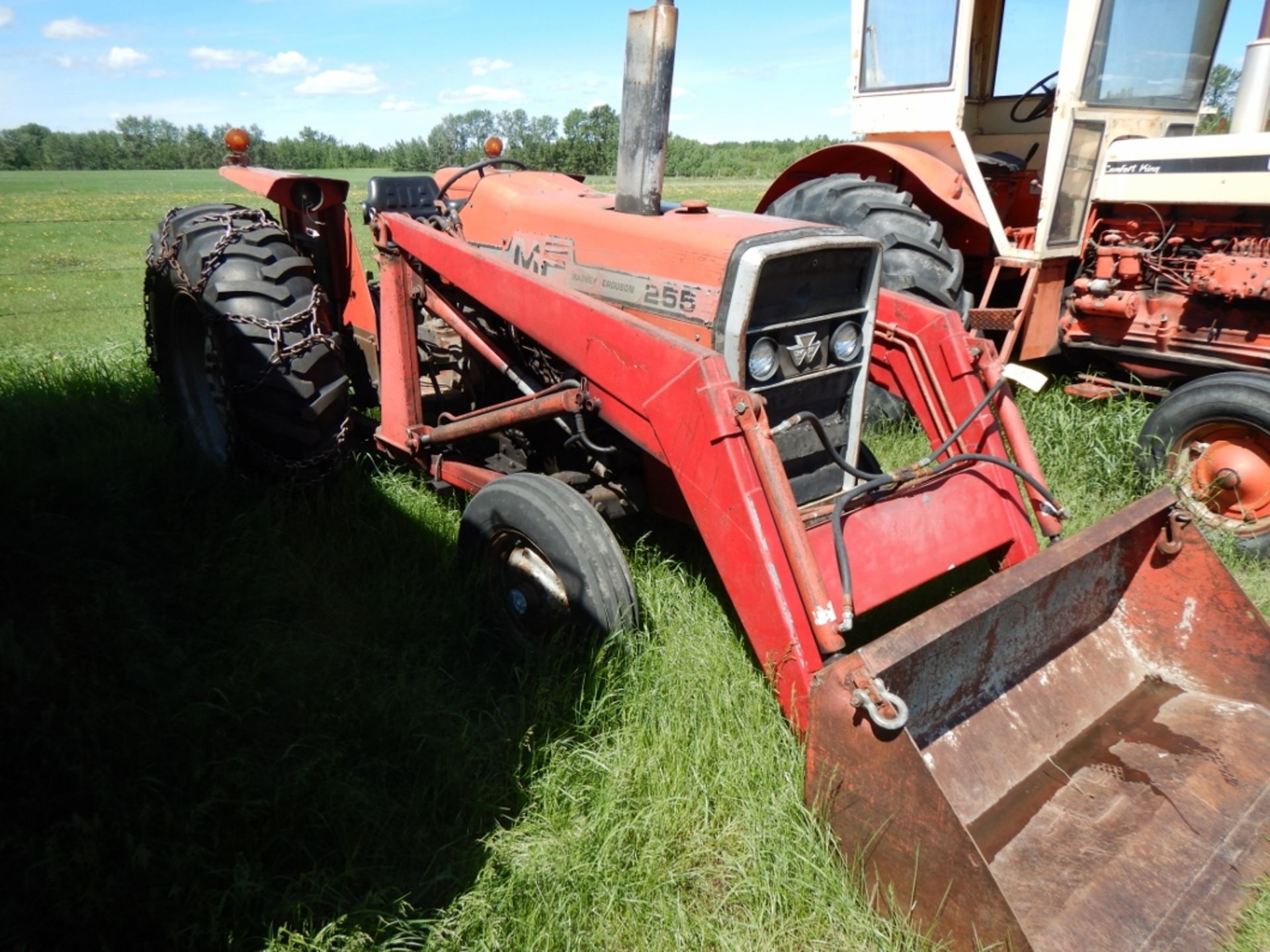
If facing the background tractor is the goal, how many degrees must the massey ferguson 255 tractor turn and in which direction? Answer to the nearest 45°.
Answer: approximately 90° to its left

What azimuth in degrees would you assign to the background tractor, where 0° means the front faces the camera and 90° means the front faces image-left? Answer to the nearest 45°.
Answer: approximately 315°

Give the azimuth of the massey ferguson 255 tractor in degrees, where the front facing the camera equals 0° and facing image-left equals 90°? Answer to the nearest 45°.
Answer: approximately 315°
